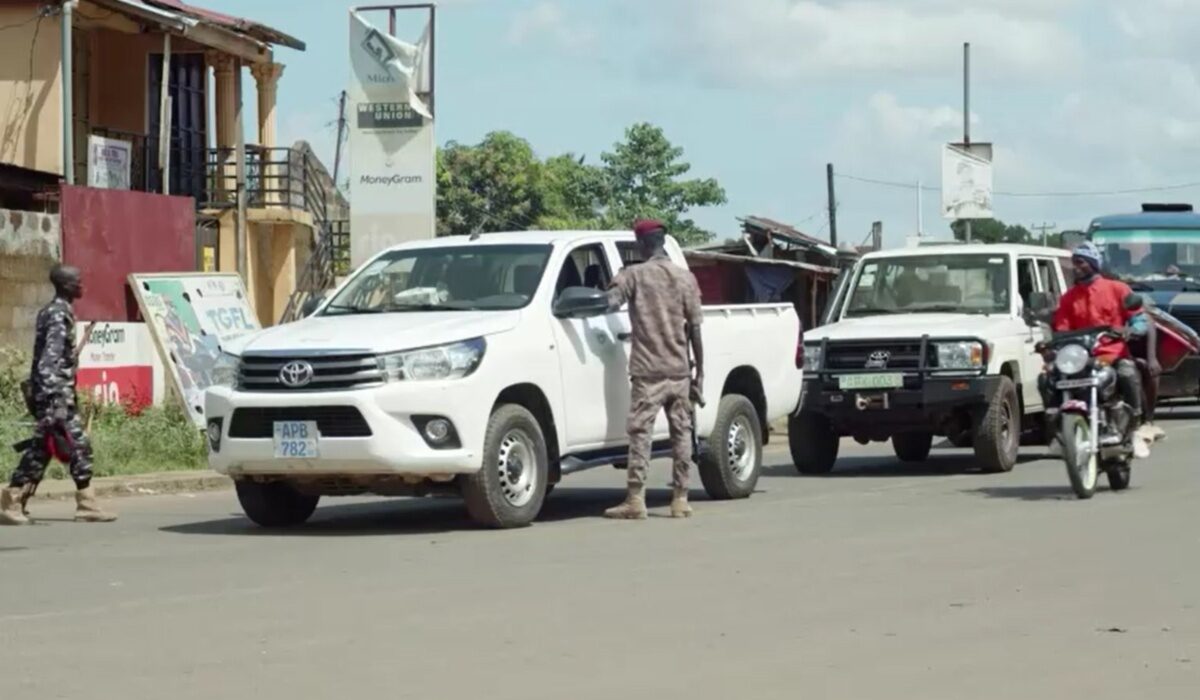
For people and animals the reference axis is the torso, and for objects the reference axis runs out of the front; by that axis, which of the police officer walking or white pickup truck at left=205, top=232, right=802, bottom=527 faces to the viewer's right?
the police officer walking

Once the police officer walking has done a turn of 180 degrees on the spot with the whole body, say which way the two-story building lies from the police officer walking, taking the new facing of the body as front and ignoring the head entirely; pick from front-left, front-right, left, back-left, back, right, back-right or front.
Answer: right

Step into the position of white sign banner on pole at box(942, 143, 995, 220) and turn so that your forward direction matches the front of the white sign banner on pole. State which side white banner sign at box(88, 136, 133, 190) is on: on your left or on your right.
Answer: on your right

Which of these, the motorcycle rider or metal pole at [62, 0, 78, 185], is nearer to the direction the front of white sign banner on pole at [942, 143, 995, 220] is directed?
the motorcycle rider

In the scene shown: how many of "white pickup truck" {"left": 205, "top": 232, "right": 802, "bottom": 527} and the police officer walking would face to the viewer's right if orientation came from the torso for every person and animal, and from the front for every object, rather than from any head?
1

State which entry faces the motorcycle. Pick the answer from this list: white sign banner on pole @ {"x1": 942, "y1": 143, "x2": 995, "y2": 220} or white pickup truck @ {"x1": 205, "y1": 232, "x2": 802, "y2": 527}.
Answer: the white sign banner on pole

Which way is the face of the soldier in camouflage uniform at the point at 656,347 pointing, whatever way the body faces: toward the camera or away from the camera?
away from the camera

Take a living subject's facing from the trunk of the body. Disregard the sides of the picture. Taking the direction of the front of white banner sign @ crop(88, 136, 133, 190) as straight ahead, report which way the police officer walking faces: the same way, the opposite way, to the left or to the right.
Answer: to the left

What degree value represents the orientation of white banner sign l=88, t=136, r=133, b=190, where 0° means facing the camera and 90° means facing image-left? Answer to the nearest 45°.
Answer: approximately 0°

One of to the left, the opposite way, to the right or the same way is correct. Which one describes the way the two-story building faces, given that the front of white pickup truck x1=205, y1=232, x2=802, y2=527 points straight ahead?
to the left

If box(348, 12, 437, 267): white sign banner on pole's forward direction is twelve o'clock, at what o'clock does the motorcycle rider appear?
The motorcycle rider is roughly at 11 o'clock from the white sign banner on pole.

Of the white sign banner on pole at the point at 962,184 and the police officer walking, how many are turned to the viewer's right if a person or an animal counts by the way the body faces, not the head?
1

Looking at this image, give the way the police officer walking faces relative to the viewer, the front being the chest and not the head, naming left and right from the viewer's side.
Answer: facing to the right of the viewer
